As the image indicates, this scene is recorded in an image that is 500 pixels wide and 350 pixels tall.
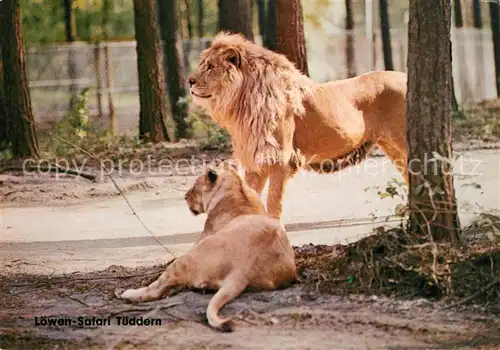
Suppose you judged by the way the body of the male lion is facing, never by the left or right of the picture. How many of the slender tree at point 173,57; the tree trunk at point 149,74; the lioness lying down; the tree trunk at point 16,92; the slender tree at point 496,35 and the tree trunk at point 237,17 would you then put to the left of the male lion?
1

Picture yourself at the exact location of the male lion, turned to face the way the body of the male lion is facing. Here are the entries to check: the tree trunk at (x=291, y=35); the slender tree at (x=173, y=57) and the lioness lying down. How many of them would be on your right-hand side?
2

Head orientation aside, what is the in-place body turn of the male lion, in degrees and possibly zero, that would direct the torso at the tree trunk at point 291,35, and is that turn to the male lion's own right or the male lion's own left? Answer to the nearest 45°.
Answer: approximately 90° to the male lion's own right

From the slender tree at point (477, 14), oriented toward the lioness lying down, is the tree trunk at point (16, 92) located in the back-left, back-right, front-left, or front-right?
front-right

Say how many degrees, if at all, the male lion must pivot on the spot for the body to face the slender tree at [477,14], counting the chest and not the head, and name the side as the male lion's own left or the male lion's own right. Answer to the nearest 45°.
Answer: approximately 90° to the male lion's own right

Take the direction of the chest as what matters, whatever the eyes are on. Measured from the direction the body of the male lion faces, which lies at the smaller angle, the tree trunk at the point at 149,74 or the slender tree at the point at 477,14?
the tree trunk

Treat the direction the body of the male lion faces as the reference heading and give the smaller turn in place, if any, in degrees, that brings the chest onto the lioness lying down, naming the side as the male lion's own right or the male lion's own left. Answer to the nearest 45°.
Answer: approximately 90° to the male lion's own left

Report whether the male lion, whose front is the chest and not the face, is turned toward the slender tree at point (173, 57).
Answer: no

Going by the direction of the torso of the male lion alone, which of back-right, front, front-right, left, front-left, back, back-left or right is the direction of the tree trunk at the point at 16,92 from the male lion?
front-right

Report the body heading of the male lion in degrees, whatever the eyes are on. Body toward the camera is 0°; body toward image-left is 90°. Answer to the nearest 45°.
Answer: approximately 90°

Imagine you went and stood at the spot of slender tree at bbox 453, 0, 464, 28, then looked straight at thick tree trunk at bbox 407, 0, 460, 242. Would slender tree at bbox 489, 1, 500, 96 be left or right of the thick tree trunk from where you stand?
left

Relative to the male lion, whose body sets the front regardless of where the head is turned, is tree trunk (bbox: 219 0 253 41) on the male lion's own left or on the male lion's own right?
on the male lion's own right

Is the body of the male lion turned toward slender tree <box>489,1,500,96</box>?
no

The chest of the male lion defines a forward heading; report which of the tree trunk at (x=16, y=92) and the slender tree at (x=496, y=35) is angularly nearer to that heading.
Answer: the tree trunk

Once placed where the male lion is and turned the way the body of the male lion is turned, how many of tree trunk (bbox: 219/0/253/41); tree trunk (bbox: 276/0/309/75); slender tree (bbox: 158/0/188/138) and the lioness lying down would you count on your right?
3
